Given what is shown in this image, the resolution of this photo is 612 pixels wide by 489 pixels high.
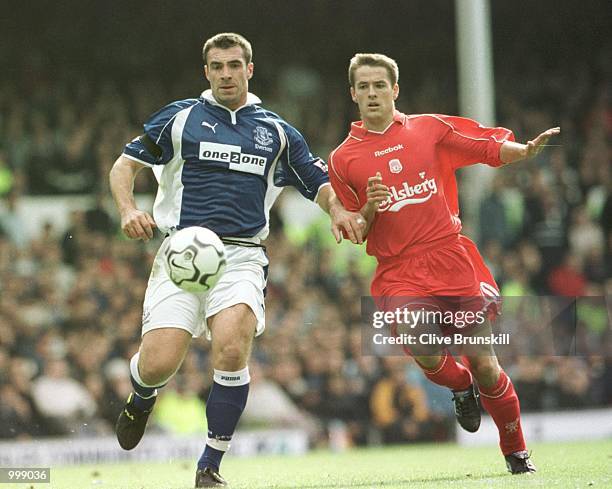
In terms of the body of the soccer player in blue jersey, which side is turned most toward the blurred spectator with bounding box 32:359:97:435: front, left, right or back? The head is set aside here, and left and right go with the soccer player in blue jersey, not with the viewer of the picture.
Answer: back

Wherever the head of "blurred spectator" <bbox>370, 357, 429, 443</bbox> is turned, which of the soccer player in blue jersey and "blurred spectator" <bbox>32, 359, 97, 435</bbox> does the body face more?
the soccer player in blue jersey

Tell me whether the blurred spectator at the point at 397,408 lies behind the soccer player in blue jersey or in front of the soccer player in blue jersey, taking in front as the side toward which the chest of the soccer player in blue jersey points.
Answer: behind

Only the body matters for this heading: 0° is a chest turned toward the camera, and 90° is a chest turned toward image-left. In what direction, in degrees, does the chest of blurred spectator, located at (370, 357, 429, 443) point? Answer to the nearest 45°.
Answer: approximately 0°

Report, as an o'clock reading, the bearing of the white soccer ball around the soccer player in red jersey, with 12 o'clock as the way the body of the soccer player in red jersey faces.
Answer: The white soccer ball is roughly at 2 o'clock from the soccer player in red jersey.

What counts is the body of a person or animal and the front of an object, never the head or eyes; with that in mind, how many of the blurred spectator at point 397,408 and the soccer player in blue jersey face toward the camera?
2

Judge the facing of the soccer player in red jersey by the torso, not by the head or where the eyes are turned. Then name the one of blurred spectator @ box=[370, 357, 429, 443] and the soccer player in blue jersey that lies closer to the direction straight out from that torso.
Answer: the soccer player in blue jersey

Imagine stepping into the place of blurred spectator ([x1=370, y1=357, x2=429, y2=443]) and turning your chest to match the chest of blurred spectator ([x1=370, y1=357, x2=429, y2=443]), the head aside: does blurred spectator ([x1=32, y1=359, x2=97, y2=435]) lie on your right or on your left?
on your right
